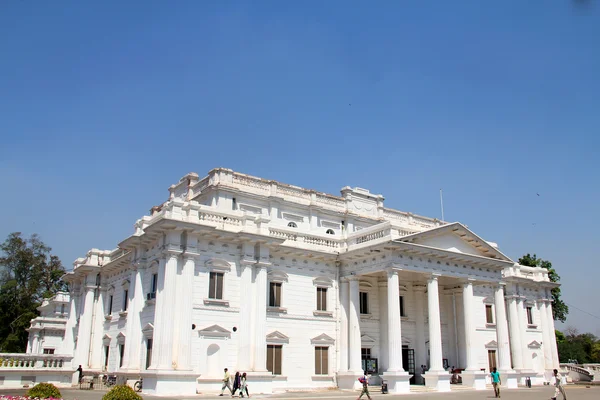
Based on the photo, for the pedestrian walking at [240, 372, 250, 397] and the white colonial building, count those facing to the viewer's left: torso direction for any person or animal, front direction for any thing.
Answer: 1

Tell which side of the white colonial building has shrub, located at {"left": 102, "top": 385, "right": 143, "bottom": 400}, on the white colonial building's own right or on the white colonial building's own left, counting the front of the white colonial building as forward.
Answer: on the white colonial building's own right

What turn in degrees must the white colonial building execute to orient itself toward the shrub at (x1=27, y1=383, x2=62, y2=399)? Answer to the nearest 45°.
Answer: approximately 90° to its right

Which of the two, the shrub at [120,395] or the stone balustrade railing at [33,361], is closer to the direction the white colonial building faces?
the shrub

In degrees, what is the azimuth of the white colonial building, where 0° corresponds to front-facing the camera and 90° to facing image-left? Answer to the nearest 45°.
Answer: approximately 315°

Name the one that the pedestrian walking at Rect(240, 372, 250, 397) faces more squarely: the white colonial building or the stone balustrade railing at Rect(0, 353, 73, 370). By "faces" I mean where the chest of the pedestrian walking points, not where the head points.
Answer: the stone balustrade railing

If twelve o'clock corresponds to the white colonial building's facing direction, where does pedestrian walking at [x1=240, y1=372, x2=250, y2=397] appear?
The pedestrian walking is roughly at 2 o'clock from the white colonial building.

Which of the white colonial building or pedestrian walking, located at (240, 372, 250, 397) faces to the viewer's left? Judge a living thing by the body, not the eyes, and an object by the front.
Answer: the pedestrian walking

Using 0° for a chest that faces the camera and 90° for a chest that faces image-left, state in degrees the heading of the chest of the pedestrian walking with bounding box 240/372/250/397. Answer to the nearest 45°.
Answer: approximately 90°

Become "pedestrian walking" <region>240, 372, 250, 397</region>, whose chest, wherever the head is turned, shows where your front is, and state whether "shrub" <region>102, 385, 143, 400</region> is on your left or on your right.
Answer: on your left
